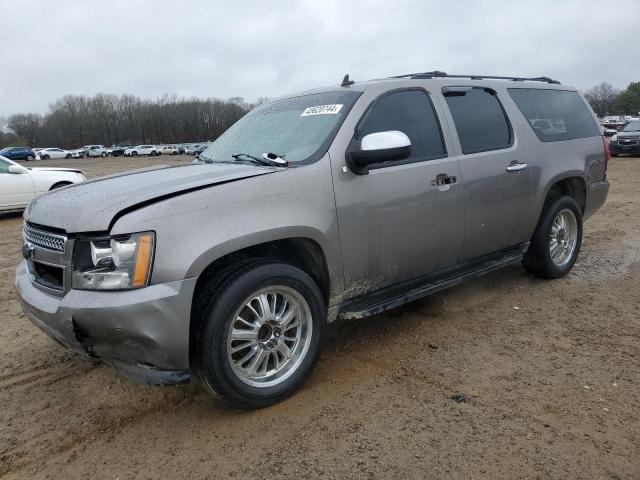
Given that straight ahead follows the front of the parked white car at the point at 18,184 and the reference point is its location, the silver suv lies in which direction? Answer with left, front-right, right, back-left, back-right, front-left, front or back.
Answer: right

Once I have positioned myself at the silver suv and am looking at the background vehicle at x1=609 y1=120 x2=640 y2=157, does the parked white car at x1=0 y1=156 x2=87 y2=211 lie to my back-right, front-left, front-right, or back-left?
front-left

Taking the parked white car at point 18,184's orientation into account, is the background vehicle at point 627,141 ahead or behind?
ahead

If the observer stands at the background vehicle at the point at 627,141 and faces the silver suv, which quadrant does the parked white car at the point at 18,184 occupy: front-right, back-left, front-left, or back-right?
front-right

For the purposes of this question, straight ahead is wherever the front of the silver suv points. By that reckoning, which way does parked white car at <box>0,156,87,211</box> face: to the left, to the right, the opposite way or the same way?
the opposite way

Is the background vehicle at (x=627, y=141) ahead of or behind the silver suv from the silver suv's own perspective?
behind

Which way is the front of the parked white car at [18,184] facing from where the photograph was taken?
facing to the right of the viewer

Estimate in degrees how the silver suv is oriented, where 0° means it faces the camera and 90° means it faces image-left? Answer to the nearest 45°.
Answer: approximately 45°

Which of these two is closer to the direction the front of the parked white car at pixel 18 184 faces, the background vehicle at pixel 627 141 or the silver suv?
the background vehicle

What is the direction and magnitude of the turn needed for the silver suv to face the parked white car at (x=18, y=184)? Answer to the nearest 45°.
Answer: approximately 90° to its right

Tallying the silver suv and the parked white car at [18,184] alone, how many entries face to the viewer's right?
1
